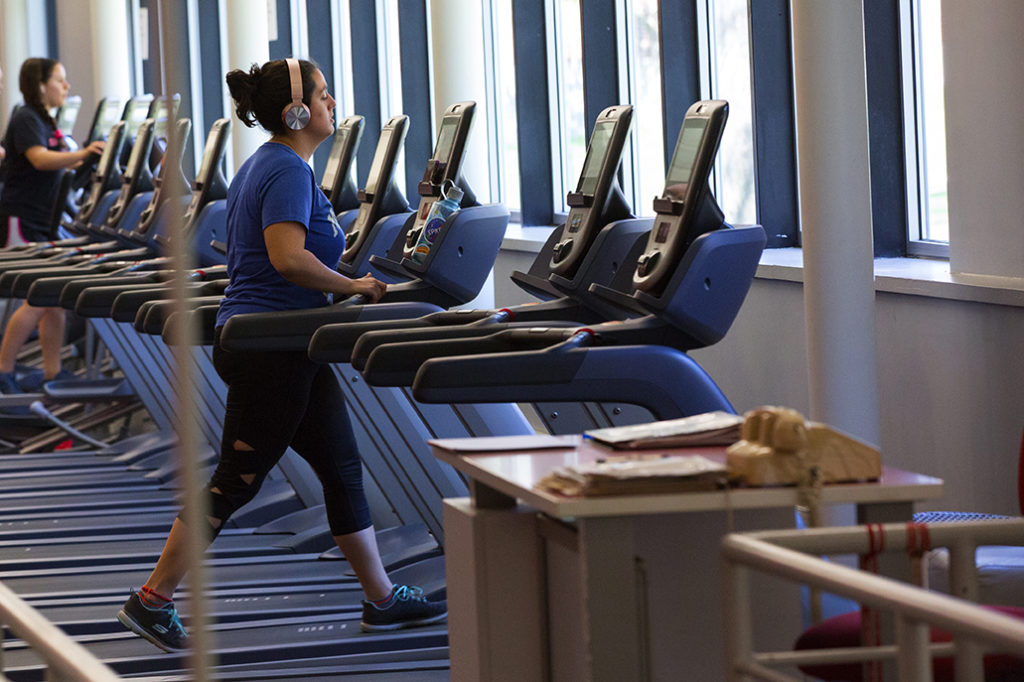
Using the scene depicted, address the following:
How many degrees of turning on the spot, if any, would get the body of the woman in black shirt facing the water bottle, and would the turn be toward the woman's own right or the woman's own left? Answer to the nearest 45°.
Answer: approximately 90° to the woman's own right

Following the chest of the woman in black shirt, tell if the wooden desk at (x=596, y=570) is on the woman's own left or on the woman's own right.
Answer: on the woman's own right

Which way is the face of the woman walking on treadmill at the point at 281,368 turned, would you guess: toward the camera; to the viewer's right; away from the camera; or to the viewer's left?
to the viewer's right

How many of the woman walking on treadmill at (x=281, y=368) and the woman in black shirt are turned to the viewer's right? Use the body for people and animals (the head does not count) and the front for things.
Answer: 2

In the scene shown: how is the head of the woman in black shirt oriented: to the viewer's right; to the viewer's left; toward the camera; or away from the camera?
to the viewer's right

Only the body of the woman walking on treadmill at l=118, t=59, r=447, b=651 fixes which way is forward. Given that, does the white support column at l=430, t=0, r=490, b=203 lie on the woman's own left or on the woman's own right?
on the woman's own left

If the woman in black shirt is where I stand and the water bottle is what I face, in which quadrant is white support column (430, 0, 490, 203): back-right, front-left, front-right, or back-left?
front-left

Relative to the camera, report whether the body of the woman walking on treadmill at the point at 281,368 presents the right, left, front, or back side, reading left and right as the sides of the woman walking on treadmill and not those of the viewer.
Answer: right

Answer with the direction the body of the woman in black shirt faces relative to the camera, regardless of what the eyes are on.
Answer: to the viewer's right

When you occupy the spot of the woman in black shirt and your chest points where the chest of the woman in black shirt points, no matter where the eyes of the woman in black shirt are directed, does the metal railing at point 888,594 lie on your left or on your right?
on your right
